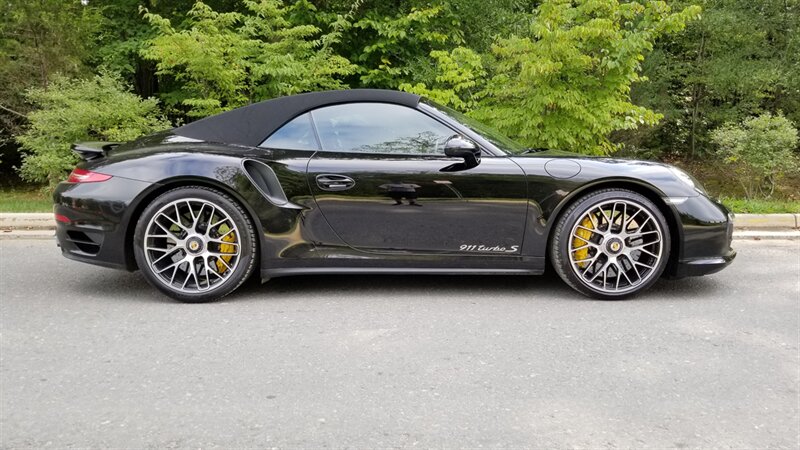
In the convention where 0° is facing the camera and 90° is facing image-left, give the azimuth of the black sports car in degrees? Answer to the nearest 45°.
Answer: approximately 270°

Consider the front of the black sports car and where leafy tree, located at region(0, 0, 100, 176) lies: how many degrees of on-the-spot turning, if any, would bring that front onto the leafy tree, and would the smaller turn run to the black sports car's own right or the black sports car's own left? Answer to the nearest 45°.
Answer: approximately 135° to the black sports car's own left

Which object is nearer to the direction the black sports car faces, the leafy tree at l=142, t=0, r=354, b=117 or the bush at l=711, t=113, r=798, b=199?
the bush

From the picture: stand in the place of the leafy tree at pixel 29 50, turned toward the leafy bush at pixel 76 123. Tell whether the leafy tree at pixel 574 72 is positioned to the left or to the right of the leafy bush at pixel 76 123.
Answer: left

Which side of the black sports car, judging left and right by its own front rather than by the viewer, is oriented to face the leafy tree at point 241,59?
left

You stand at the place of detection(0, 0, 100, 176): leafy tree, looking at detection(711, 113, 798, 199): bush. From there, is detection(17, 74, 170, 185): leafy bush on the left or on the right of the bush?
right

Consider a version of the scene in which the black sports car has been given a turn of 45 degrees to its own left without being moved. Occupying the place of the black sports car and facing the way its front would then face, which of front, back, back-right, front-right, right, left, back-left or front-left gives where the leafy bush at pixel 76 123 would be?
left

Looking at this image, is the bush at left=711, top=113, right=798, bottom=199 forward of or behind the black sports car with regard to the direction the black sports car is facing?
forward

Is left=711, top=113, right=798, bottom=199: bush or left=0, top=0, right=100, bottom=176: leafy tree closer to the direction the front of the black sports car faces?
the bush
